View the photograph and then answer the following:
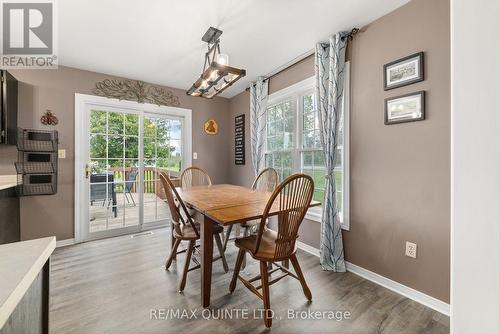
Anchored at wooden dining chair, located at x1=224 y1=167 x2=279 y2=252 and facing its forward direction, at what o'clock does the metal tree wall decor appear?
The metal tree wall decor is roughly at 2 o'clock from the wooden dining chair.

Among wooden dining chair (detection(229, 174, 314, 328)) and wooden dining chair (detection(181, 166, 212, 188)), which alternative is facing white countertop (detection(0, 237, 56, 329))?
wooden dining chair (detection(181, 166, 212, 188))

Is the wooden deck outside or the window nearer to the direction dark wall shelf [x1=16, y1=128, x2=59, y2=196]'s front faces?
the window

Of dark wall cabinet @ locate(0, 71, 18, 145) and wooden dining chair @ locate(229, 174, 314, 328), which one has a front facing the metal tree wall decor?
the wooden dining chair

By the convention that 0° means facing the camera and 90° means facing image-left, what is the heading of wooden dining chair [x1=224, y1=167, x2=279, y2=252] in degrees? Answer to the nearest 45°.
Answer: approximately 45°
